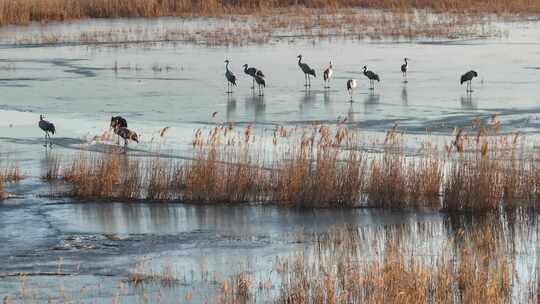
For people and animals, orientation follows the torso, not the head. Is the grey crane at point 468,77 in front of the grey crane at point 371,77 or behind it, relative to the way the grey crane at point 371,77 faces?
behind

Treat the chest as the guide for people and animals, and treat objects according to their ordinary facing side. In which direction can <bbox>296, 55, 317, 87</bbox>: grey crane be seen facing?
to the viewer's left

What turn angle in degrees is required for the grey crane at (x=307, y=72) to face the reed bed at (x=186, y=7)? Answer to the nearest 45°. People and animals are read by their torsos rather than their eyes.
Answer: approximately 90° to its right

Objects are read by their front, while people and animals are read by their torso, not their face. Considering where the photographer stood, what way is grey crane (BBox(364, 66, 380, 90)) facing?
facing to the left of the viewer

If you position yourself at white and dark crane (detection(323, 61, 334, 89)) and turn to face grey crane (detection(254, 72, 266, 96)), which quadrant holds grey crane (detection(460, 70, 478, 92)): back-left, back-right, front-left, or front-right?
back-left

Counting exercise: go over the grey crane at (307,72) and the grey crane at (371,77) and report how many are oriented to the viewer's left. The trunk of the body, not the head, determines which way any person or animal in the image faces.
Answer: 2

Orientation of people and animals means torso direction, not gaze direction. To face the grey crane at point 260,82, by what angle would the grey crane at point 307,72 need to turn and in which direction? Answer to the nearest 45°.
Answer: approximately 45° to its left
